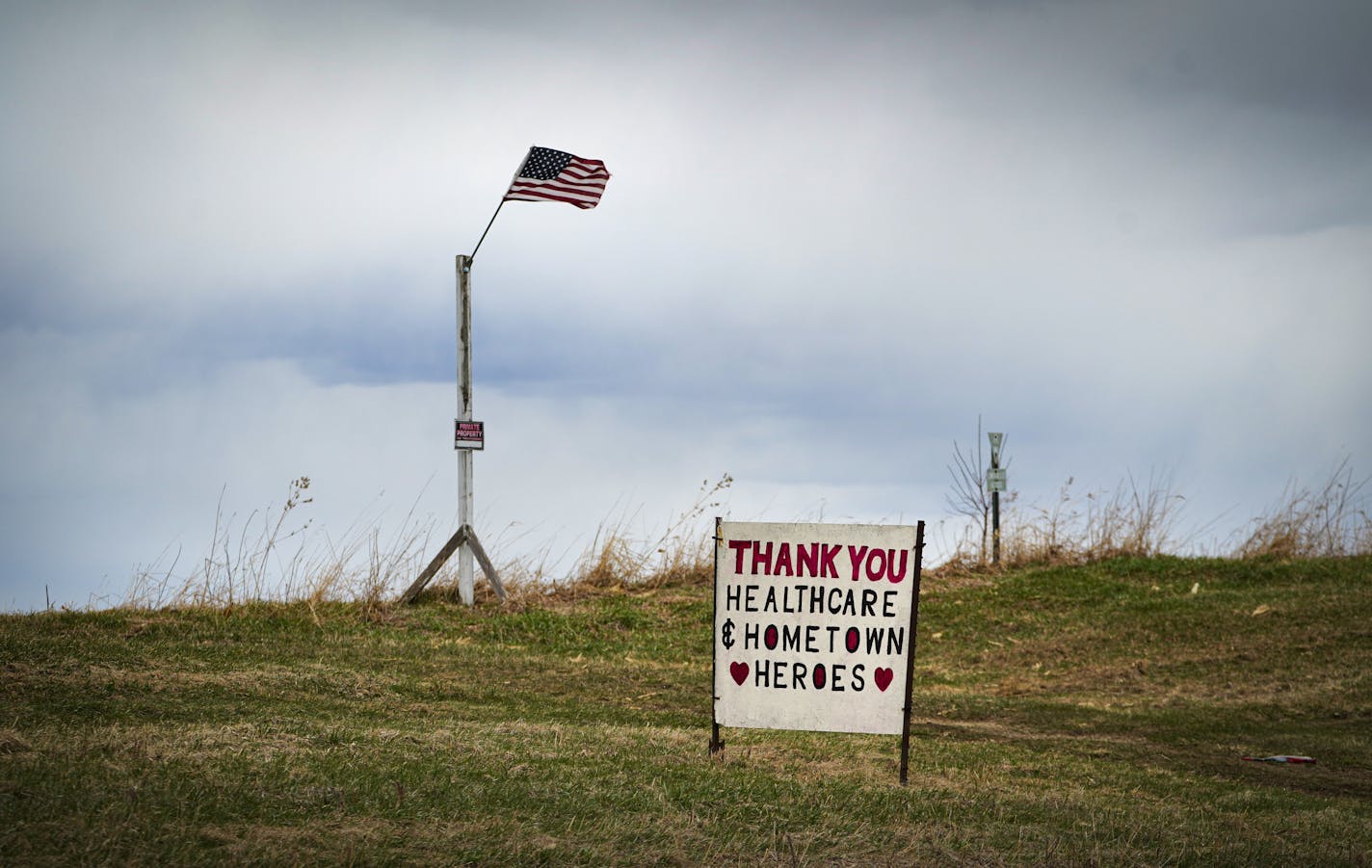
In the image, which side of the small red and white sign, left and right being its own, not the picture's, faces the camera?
front

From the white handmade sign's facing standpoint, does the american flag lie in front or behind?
behind

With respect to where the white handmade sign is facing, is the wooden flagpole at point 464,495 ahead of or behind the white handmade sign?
behind

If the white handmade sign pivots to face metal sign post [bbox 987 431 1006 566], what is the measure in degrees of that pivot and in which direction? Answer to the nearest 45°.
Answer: approximately 180°

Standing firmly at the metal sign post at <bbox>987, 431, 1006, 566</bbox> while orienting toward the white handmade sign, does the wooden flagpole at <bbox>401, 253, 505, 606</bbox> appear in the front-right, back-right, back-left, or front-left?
front-right
